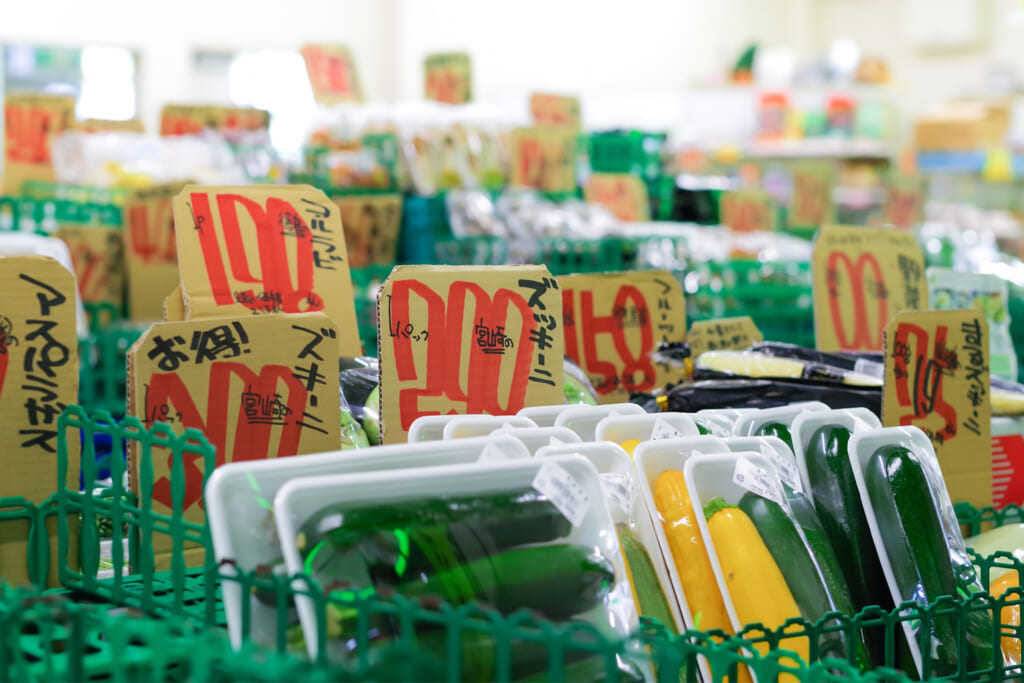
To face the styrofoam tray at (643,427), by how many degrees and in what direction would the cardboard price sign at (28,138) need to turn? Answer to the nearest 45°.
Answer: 0° — it already faces it

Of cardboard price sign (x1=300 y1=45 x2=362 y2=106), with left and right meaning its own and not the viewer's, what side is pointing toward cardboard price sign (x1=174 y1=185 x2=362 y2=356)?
front

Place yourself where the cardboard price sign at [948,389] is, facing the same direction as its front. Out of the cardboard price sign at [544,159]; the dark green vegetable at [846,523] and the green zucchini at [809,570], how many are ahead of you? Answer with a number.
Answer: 2

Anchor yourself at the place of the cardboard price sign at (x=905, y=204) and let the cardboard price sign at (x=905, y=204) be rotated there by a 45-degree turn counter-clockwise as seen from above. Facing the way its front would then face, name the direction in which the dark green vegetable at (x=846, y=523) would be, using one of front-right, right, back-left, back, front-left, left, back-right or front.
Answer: front-right

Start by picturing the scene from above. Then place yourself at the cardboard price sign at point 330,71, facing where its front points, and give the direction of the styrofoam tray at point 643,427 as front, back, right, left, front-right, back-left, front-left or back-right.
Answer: front

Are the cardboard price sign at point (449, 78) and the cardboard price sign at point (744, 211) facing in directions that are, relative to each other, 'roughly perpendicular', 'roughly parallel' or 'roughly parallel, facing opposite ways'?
roughly parallel

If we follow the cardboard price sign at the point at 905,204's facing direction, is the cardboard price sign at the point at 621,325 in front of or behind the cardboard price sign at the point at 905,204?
in front

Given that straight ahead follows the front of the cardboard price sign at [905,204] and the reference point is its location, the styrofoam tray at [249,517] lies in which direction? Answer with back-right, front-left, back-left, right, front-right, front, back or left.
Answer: front

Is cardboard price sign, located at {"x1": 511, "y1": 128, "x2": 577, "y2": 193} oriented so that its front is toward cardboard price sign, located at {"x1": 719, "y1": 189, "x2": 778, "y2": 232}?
no

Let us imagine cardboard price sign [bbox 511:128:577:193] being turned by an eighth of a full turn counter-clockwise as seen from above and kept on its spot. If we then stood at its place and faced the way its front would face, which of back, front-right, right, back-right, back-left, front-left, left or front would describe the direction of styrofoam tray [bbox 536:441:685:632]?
front-right

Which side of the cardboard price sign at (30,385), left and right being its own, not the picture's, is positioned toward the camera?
front

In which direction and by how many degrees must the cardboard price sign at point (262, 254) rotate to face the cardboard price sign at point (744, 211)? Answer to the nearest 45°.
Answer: approximately 135° to its left

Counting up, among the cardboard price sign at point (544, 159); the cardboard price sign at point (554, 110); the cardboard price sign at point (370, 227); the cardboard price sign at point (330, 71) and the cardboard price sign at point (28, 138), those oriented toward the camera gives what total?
5

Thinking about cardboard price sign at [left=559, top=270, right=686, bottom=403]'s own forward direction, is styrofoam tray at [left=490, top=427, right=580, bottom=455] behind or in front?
in front

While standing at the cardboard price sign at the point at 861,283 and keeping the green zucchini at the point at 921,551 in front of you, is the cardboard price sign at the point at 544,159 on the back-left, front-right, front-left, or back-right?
back-right

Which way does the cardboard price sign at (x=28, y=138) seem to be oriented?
toward the camera

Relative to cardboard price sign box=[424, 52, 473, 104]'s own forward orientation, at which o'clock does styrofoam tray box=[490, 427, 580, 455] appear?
The styrofoam tray is roughly at 12 o'clock from the cardboard price sign.

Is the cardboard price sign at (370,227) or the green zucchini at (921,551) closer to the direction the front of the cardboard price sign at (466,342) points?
the green zucchini

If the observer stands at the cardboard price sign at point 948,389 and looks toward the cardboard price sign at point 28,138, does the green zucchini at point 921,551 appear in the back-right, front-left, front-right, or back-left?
back-left

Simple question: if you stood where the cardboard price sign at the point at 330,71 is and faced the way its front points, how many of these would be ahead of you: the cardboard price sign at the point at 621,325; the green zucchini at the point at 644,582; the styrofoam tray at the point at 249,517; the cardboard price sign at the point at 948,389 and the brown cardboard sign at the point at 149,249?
5

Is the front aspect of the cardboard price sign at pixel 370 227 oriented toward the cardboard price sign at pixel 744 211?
no

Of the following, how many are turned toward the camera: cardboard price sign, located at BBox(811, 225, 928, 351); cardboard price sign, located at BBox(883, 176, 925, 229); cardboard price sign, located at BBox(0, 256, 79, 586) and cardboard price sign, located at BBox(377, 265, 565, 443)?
4
